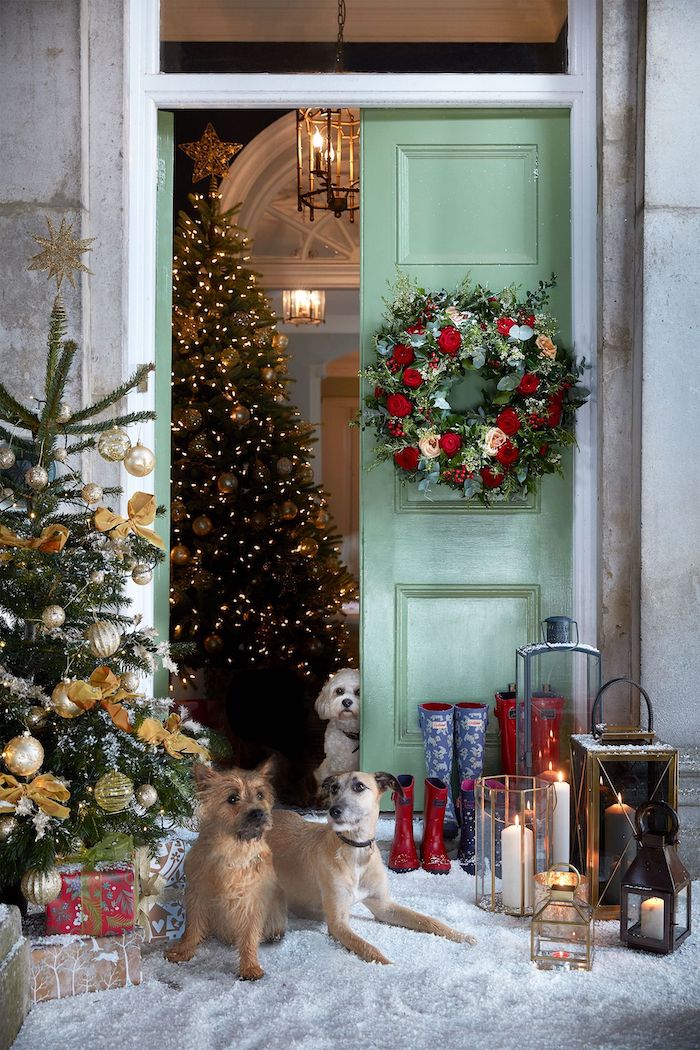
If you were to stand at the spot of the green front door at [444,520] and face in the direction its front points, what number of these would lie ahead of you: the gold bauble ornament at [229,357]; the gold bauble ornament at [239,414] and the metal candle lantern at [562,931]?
1

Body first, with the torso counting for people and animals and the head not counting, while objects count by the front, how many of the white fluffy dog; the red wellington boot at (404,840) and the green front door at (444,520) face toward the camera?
3

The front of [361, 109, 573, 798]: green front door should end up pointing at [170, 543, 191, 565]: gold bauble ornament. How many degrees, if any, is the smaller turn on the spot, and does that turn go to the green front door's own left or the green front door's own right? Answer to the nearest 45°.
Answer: approximately 135° to the green front door's own right

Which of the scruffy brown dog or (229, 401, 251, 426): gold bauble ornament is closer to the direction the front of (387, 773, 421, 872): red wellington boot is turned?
the scruffy brown dog

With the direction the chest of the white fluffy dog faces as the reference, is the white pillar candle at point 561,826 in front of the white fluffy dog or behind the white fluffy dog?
in front

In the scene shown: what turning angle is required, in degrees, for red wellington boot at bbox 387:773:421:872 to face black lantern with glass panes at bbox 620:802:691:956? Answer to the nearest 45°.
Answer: approximately 45° to its left

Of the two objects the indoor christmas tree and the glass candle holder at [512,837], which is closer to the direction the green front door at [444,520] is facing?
the glass candle holder

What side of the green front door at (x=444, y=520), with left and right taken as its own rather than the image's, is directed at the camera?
front

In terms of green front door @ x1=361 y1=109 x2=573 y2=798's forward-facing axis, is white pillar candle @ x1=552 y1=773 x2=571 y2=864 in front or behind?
in front

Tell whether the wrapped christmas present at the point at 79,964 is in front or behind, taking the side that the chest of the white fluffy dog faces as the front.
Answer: in front
